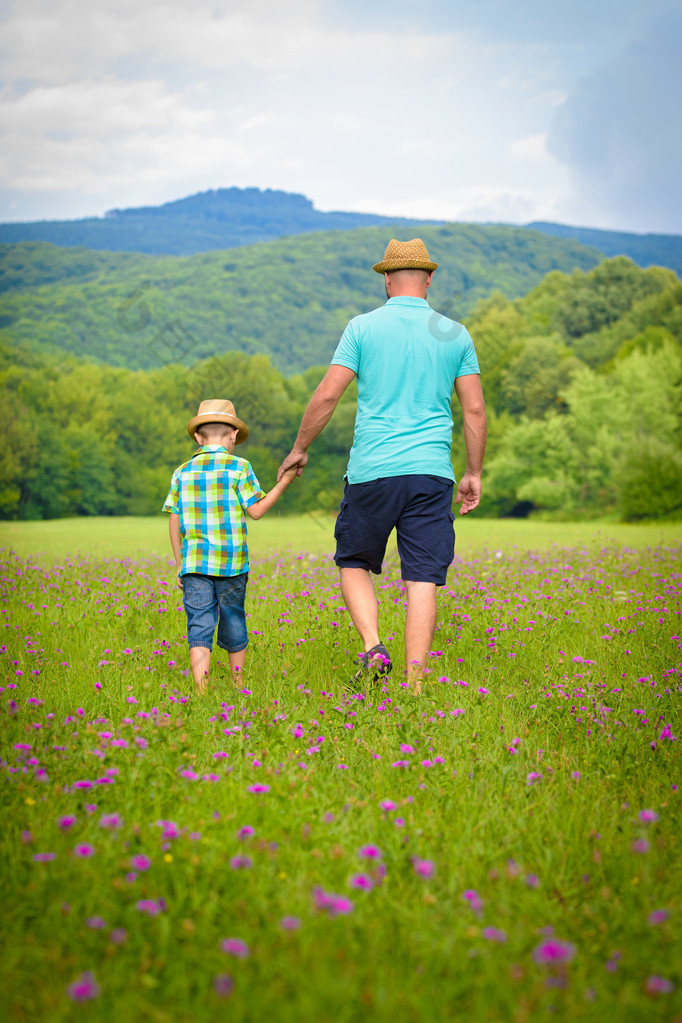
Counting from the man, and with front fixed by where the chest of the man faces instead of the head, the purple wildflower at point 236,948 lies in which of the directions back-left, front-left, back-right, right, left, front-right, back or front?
back

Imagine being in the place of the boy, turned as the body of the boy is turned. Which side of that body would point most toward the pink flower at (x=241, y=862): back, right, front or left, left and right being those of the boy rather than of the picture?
back

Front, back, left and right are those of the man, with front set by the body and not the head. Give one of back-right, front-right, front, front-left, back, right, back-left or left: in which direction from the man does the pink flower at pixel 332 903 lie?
back

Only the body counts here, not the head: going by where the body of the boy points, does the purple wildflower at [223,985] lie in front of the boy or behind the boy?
behind

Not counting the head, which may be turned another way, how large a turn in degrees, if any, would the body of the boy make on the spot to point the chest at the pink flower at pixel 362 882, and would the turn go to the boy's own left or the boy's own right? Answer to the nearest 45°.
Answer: approximately 180°

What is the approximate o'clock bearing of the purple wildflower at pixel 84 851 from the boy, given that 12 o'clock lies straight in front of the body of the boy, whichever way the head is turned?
The purple wildflower is roughly at 6 o'clock from the boy.

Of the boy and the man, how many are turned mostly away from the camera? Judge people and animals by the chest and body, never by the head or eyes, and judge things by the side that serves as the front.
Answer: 2

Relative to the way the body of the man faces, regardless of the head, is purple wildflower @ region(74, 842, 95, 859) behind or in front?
behind

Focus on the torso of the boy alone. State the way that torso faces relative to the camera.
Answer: away from the camera

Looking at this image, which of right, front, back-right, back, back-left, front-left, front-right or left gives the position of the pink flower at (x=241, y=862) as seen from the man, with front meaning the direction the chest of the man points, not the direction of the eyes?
back

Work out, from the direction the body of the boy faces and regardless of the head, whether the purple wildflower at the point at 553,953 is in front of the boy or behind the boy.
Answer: behind

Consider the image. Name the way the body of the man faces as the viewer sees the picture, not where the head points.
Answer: away from the camera

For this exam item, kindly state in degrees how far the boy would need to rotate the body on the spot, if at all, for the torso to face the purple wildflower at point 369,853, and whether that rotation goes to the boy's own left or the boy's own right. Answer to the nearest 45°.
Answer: approximately 180°

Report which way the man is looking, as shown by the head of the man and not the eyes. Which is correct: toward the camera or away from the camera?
away from the camera
